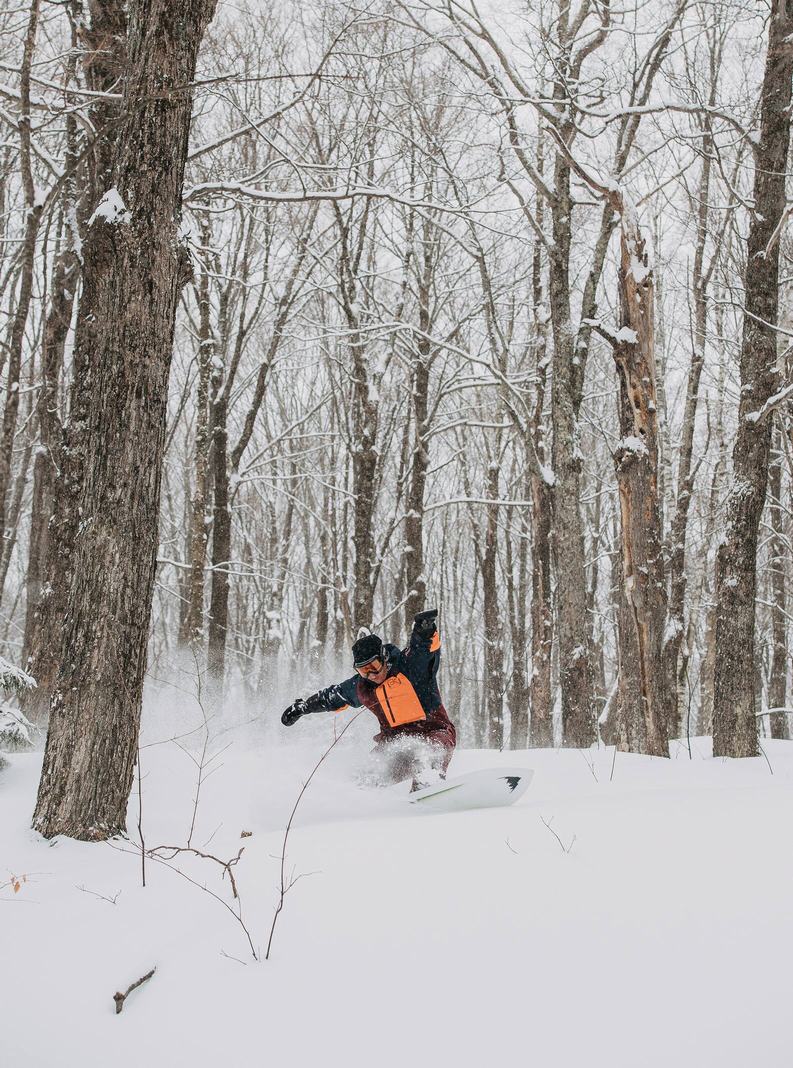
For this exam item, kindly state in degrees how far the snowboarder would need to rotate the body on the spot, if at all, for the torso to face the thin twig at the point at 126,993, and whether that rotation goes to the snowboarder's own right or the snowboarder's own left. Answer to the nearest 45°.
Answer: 0° — they already face it

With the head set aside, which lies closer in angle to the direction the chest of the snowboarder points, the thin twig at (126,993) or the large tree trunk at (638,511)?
the thin twig

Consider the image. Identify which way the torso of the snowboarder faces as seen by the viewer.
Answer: toward the camera

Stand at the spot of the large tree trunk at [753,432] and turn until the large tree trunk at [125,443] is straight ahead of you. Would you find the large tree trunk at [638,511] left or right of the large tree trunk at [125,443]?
right

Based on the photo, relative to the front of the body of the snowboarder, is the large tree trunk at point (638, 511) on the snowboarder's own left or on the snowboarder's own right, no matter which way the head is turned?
on the snowboarder's own left

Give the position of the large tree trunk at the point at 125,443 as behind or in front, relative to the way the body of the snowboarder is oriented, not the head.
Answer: in front

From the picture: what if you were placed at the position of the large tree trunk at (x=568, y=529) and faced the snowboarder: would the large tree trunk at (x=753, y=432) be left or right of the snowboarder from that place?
left

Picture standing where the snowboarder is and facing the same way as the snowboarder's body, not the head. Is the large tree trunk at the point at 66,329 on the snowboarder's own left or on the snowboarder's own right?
on the snowboarder's own right

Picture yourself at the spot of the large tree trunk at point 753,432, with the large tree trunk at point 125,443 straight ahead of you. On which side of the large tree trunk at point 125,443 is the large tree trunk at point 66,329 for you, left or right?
right

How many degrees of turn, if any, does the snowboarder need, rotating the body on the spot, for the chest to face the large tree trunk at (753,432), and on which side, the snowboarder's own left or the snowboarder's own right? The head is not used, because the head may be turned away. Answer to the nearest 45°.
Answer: approximately 90° to the snowboarder's own left

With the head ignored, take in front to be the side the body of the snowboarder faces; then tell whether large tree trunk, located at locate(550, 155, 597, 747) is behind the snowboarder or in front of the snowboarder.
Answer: behind
